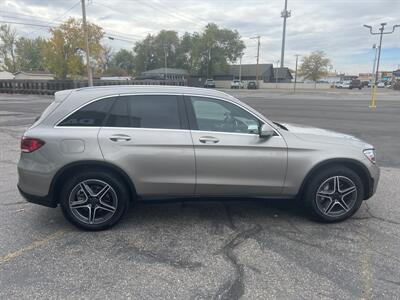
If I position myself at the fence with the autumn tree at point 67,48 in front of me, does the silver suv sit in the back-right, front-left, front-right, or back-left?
back-right

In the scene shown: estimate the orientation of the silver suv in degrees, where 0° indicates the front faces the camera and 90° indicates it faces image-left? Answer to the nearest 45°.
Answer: approximately 270°
